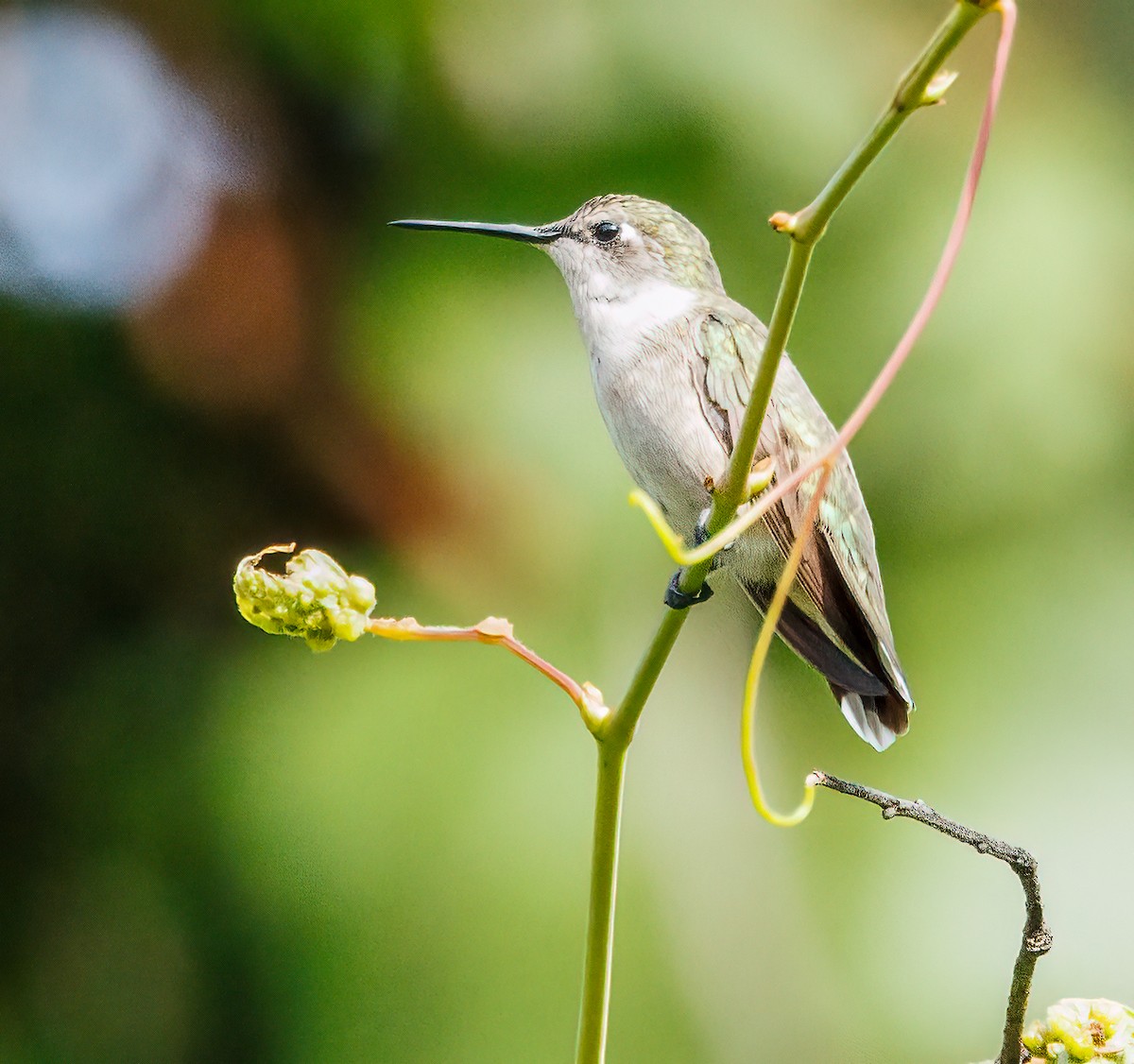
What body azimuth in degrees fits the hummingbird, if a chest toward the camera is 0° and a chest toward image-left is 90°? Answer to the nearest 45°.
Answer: approximately 90°
